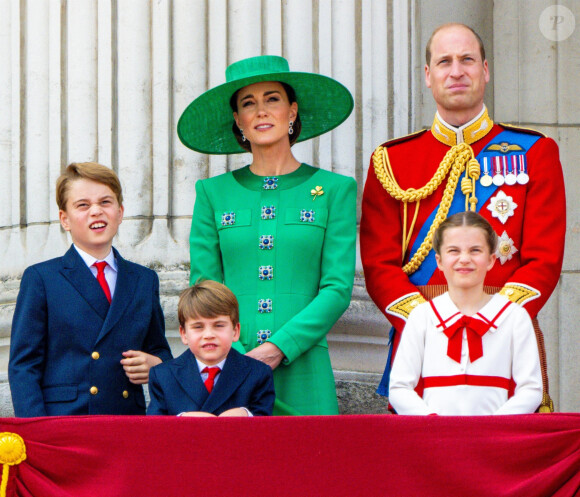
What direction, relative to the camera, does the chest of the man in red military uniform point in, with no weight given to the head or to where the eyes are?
toward the camera

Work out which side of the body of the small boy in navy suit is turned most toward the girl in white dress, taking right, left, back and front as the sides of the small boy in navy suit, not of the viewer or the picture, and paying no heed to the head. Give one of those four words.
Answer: left

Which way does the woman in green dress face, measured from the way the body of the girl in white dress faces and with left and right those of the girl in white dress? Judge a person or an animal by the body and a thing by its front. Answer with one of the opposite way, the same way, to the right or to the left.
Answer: the same way

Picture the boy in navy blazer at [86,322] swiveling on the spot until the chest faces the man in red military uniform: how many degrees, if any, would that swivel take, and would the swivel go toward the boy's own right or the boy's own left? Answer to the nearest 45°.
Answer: approximately 45° to the boy's own left

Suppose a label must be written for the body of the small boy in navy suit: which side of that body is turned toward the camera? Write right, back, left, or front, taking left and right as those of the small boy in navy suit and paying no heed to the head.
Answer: front

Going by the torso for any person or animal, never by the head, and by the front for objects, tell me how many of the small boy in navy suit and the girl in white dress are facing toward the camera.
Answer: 2

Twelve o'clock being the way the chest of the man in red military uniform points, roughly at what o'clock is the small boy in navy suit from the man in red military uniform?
The small boy in navy suit is roughly at 2 o'clock from the man in red military uniform.

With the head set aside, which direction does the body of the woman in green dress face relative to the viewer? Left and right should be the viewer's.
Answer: facing the viewer

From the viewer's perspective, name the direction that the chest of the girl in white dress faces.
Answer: toward the camera

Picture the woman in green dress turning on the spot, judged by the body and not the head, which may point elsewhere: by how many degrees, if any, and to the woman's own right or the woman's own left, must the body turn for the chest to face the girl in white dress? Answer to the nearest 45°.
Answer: approximately 45° to the woman's own left

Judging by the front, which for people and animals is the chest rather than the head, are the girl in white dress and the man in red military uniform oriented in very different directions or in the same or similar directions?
same or similar directions

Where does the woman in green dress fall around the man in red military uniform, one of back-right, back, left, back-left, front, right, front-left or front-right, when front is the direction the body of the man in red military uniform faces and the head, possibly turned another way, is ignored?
right

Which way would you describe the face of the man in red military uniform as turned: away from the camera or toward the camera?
toward the camera

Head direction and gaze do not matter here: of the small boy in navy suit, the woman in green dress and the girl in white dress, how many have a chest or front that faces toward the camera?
3

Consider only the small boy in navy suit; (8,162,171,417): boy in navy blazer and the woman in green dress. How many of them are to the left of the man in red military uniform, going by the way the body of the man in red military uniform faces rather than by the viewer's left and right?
0

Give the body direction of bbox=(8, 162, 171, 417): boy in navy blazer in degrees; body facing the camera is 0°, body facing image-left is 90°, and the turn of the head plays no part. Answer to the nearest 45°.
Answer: approximately 315°

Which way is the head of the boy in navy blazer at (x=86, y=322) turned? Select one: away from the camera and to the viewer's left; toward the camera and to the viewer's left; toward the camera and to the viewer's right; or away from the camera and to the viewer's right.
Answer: toward the camera and to the viewer's right
